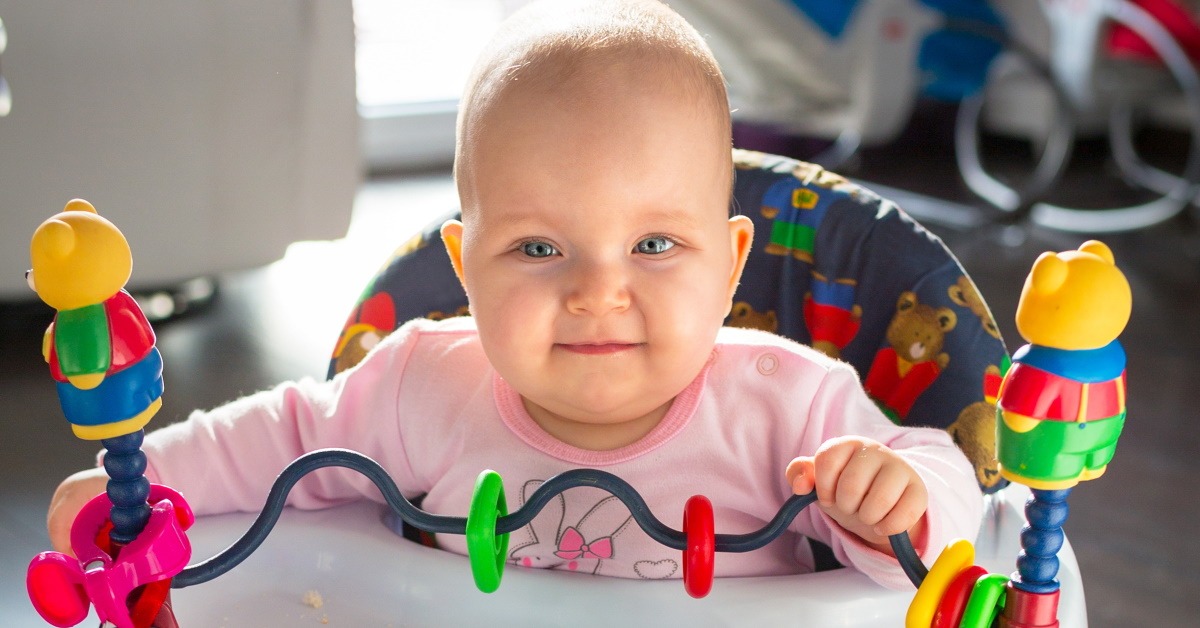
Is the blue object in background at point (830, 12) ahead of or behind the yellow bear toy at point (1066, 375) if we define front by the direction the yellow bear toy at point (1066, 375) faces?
ahead

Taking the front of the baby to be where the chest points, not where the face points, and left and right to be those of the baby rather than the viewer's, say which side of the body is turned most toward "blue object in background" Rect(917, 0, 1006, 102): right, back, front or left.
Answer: back

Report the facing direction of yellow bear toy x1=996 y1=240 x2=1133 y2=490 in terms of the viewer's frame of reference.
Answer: facing away from the viewer and to the left of the viewer

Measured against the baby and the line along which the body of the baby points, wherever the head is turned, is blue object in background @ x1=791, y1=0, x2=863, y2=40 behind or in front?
behind

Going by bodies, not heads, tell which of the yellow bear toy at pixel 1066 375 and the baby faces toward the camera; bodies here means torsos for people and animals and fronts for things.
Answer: the baby

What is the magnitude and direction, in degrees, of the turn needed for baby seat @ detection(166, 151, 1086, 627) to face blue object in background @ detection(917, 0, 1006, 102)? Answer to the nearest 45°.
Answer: approximately 180°

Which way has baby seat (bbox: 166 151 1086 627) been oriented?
toward the camera

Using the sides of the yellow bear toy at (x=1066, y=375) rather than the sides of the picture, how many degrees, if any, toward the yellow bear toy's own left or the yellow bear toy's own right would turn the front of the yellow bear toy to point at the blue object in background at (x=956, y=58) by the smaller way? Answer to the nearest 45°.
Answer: approximately 45° to the yellow bear toy's own right
